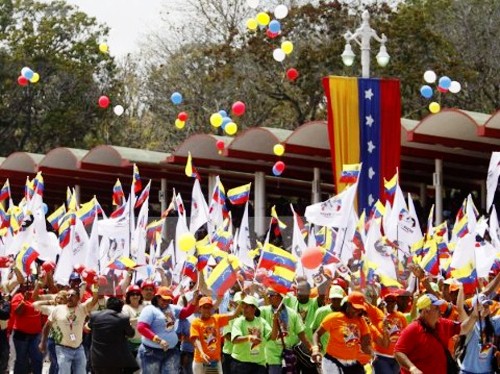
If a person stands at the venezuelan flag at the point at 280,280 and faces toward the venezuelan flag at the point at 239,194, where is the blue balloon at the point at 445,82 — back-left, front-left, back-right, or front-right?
front-right

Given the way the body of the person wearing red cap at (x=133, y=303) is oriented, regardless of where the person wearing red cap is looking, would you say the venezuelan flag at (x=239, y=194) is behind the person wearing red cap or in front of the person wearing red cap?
behind

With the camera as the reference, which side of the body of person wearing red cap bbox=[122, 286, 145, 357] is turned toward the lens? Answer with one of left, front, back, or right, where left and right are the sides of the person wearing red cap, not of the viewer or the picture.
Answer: front

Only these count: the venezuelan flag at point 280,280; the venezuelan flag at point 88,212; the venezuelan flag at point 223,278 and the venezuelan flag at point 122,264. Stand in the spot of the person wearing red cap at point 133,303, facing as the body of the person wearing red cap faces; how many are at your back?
2

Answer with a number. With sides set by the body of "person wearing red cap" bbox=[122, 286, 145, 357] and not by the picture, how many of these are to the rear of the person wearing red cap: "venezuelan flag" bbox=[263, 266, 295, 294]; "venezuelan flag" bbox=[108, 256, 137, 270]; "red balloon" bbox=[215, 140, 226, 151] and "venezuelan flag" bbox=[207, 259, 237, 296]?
2

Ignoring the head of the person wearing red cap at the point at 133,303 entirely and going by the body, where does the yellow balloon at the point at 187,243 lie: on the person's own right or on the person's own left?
on the person's own left

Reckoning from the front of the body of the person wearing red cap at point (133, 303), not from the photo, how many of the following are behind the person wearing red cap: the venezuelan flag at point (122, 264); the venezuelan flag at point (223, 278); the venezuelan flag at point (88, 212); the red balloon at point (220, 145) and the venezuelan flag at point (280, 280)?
3
